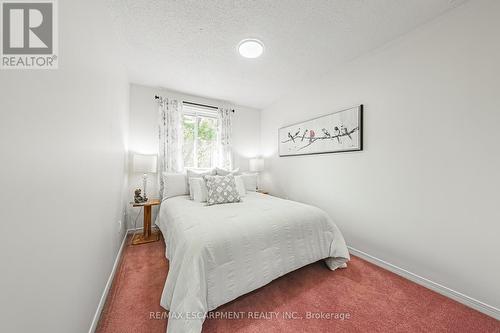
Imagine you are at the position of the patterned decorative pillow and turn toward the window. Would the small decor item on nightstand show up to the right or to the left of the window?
left

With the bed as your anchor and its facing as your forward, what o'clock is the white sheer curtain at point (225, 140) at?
The white sheer curtain is roughly at 7 o'clock from the bed.

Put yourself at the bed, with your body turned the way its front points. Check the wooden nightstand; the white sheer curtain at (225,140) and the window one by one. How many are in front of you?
0

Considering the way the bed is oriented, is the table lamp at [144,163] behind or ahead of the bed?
behind

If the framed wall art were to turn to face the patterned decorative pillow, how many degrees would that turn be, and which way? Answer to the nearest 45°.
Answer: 0° — it already faces it

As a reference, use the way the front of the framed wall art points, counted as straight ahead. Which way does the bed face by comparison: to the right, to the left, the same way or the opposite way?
to the left

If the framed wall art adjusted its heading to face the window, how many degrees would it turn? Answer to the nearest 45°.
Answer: approximately 45° to its right

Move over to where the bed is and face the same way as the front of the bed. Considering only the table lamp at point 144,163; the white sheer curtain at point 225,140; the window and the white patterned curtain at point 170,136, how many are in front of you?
0

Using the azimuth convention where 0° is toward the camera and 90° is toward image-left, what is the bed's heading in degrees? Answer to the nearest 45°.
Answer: approximately 315°

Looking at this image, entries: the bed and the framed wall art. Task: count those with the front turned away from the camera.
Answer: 0

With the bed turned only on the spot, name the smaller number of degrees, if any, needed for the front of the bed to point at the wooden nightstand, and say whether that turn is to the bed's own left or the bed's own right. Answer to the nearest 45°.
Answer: approximately 180°

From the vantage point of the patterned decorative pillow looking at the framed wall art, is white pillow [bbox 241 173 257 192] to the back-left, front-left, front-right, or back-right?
front-left

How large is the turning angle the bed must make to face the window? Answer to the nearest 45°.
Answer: approximately 180°

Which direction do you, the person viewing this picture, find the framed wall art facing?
facing the viewer and to the left of the viewer

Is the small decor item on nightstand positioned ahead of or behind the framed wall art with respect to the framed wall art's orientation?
ahead

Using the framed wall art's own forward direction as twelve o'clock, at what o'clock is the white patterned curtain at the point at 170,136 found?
The white patterned curtain is roughly at 1 o'clock from the framed wall art.
